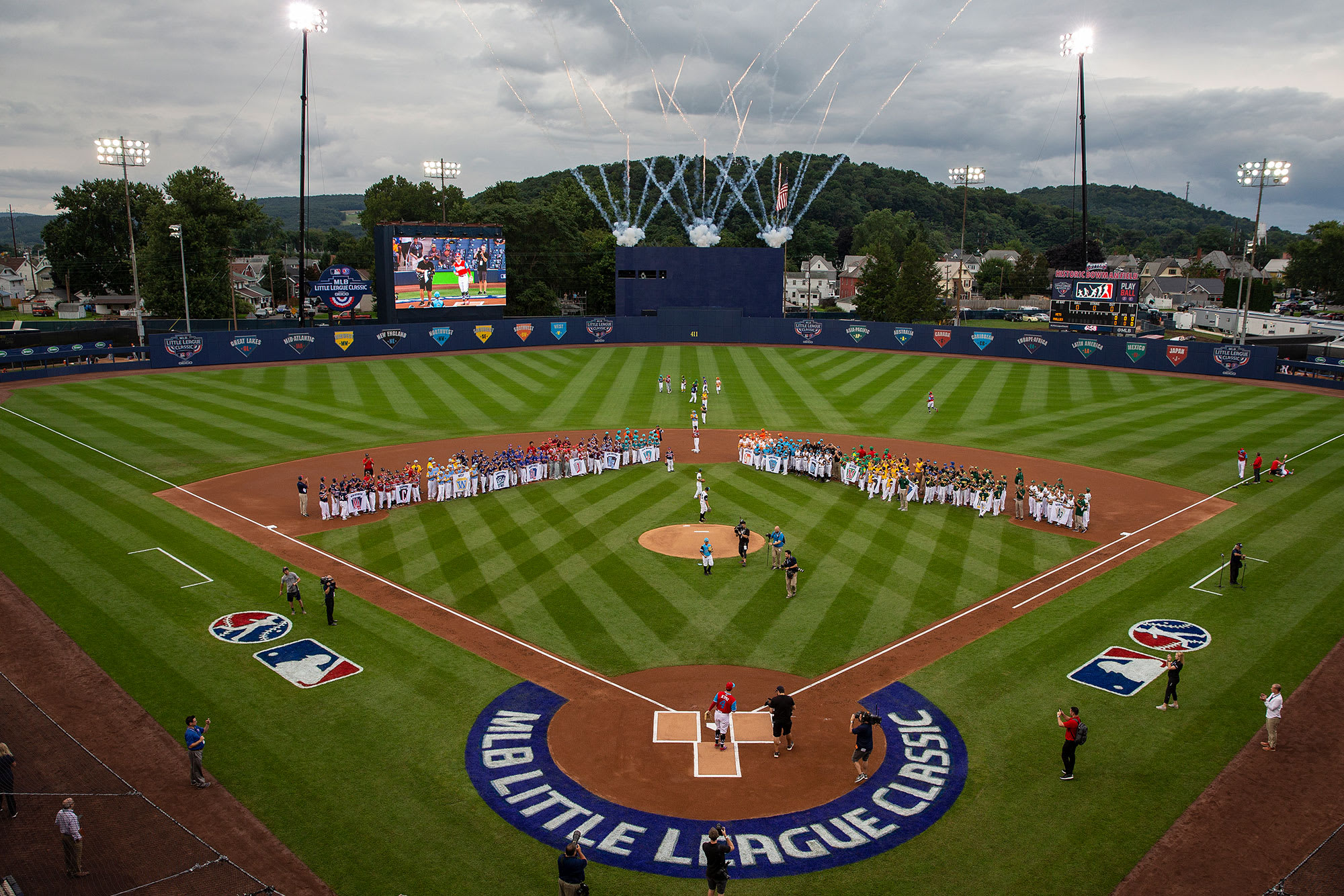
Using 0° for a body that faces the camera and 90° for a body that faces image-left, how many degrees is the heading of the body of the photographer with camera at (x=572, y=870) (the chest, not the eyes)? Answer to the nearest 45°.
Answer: approximately 180°

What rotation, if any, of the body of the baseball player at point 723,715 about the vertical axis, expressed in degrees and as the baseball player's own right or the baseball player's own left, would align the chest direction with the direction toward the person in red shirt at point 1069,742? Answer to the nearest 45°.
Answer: approximately 90° to the baseball player's own right

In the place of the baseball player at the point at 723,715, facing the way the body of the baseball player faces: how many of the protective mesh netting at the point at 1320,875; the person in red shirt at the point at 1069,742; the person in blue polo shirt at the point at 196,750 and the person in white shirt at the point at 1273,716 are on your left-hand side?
1

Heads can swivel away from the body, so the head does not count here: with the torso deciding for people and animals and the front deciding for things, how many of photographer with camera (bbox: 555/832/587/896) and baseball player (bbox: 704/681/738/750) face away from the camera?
2

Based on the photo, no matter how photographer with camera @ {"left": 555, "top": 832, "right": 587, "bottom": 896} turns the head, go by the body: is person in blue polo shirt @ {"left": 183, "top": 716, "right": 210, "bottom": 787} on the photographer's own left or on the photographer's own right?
on the photographer's own left

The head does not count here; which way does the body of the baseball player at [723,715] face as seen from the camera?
away from the camera

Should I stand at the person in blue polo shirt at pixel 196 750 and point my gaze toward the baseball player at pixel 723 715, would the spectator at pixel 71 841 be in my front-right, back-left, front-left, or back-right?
back-right

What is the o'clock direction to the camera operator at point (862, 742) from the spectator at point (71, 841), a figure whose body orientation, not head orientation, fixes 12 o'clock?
The camera operator is roughly at 2 o'clock from the spectator.

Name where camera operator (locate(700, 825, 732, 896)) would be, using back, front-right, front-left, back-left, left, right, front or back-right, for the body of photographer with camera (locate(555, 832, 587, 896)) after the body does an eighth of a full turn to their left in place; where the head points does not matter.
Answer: back-right

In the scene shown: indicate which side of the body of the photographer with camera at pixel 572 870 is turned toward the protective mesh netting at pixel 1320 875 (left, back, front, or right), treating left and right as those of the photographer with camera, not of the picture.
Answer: right

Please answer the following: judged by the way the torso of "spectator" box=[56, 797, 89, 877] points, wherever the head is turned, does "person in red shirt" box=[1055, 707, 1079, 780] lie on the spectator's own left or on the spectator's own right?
on the spectator's own right

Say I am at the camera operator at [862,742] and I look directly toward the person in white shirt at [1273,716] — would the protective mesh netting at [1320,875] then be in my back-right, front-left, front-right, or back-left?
front-right

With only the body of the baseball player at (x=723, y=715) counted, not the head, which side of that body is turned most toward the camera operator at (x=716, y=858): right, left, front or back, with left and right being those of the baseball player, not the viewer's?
back

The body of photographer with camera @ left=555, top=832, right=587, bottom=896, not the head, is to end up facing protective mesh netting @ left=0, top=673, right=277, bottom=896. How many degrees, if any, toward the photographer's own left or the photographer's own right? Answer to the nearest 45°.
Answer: approximately 90° to the photographer's own left

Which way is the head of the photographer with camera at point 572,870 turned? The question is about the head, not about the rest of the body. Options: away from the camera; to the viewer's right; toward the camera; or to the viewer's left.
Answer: away from the camera

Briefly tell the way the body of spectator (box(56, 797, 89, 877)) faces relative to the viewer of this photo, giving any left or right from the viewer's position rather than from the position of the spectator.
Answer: facing away from the viewer and to the right of the viewer

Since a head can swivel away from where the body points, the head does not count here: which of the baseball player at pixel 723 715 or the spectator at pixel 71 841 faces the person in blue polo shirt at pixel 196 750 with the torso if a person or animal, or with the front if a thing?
the spectator
